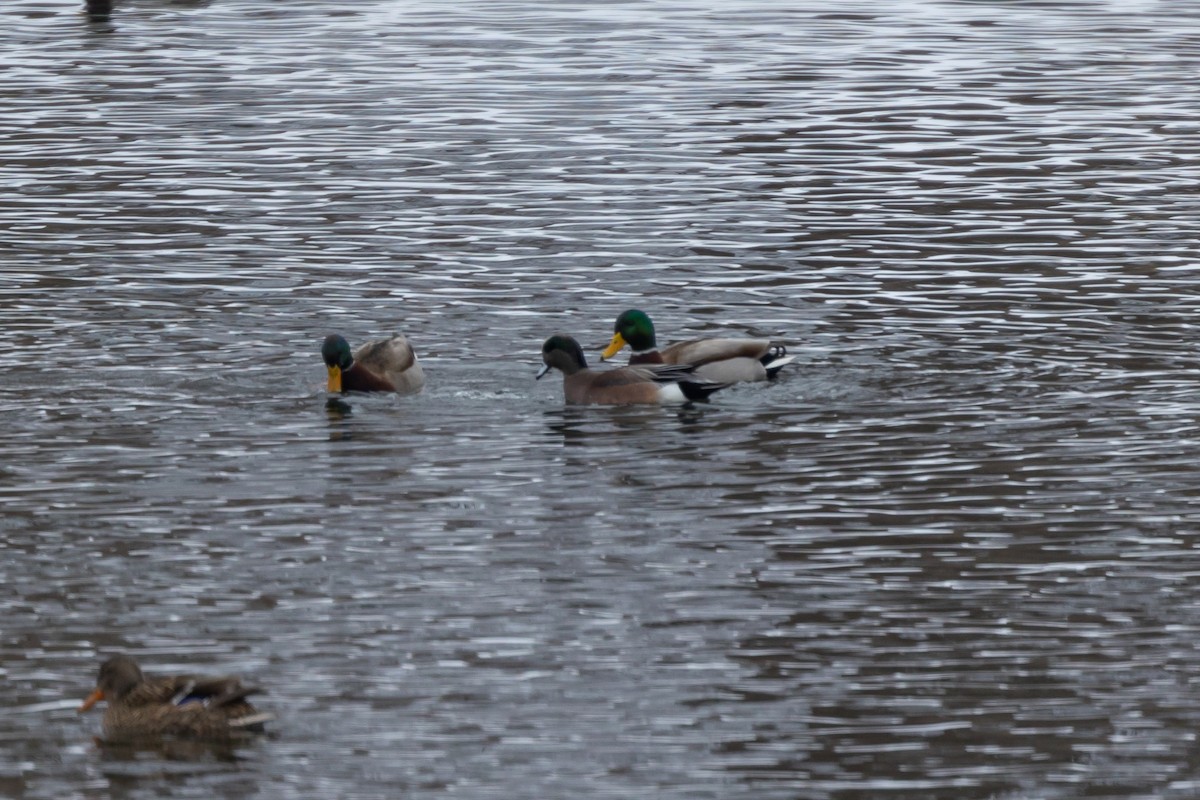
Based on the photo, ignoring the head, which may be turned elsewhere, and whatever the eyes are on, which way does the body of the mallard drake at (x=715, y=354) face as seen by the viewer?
to the viewer's left

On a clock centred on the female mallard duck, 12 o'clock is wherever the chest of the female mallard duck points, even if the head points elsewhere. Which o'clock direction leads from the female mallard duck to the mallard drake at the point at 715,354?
The mallard drake is roughly at 4 o'clock from the female mallard duck.

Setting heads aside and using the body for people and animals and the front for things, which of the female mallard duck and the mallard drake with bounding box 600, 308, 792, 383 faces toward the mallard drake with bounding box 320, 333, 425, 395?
the mallard drake with bounding box 600, 308, 792, 383

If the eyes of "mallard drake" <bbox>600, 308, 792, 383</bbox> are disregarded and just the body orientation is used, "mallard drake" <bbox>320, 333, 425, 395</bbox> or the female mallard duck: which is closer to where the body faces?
the mallard drake

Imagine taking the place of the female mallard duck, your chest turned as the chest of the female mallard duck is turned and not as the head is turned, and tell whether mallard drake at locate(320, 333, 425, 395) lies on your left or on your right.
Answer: on your right

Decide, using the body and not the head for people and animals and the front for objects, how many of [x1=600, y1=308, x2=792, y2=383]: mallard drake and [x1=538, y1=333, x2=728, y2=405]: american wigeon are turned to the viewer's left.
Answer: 2

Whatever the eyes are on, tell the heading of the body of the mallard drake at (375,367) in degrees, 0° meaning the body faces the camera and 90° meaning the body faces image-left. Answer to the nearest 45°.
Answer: approximately 45°

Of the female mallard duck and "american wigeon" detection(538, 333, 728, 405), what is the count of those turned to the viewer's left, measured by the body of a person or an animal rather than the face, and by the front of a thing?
2

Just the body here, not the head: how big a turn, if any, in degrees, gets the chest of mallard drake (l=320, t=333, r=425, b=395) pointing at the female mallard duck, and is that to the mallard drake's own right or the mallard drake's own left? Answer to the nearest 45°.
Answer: approximately 45° to the mallard drake's own left

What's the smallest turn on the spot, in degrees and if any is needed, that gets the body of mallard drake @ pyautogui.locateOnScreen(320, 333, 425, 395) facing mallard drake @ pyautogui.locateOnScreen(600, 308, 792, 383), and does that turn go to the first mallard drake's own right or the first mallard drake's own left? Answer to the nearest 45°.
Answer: approximately 135° to the first mallard drake's own left

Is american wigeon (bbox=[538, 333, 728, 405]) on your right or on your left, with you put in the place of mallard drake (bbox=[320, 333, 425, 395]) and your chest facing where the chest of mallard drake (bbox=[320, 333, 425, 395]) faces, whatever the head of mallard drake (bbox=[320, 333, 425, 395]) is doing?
on your left

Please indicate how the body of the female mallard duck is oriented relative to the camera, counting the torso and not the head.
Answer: to the viewer's left
